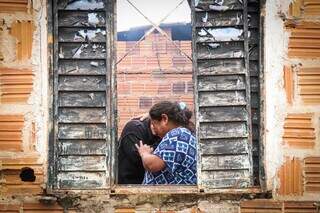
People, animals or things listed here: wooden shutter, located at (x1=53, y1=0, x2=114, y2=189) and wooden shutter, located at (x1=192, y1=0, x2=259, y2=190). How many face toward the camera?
2

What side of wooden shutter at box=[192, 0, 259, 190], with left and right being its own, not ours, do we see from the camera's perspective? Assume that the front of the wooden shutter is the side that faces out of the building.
front

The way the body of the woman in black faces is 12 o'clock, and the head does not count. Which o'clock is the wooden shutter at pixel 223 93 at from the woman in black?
The wooden shutter is roughly at 2 o'clock from the woman in black.

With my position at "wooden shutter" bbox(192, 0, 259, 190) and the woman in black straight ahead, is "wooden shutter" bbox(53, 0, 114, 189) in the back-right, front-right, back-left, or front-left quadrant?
front-left

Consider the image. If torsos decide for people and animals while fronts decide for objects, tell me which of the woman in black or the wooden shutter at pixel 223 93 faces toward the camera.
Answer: the wooden shutter

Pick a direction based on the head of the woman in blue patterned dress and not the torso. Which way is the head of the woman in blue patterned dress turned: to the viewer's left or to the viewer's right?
to the viewer's left

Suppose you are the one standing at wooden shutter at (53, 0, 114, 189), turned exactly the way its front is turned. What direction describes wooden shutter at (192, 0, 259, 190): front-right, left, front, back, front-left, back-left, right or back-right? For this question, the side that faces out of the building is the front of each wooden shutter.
left

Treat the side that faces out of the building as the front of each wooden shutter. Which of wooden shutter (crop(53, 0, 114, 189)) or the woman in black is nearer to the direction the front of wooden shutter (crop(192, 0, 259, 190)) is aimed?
the wooden shutter

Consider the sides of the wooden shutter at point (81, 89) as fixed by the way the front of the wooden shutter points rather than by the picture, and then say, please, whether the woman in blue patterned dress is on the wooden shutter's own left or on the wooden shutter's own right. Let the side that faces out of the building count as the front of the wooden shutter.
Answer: on the wooden shutter's own left

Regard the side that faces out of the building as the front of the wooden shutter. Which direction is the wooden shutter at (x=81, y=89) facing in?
toward the camera
